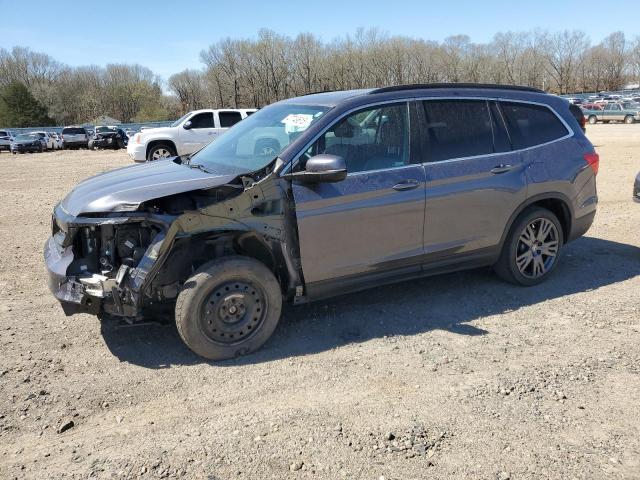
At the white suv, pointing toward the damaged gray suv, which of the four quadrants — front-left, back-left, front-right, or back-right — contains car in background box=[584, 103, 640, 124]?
back-left

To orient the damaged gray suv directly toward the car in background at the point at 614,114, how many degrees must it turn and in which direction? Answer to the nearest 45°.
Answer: approximately 180°

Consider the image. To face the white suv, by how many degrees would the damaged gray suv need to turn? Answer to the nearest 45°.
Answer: approximately 135° to its right

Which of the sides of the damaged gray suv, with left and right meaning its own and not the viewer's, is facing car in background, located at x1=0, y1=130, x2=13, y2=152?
right

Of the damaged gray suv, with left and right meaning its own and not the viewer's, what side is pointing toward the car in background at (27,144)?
right

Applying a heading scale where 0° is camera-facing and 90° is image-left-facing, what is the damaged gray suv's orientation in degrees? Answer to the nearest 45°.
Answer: approximately 45°

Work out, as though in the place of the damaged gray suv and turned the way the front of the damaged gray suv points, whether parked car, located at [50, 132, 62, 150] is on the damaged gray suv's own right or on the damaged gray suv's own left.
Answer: on the damaged gray suv's own right
